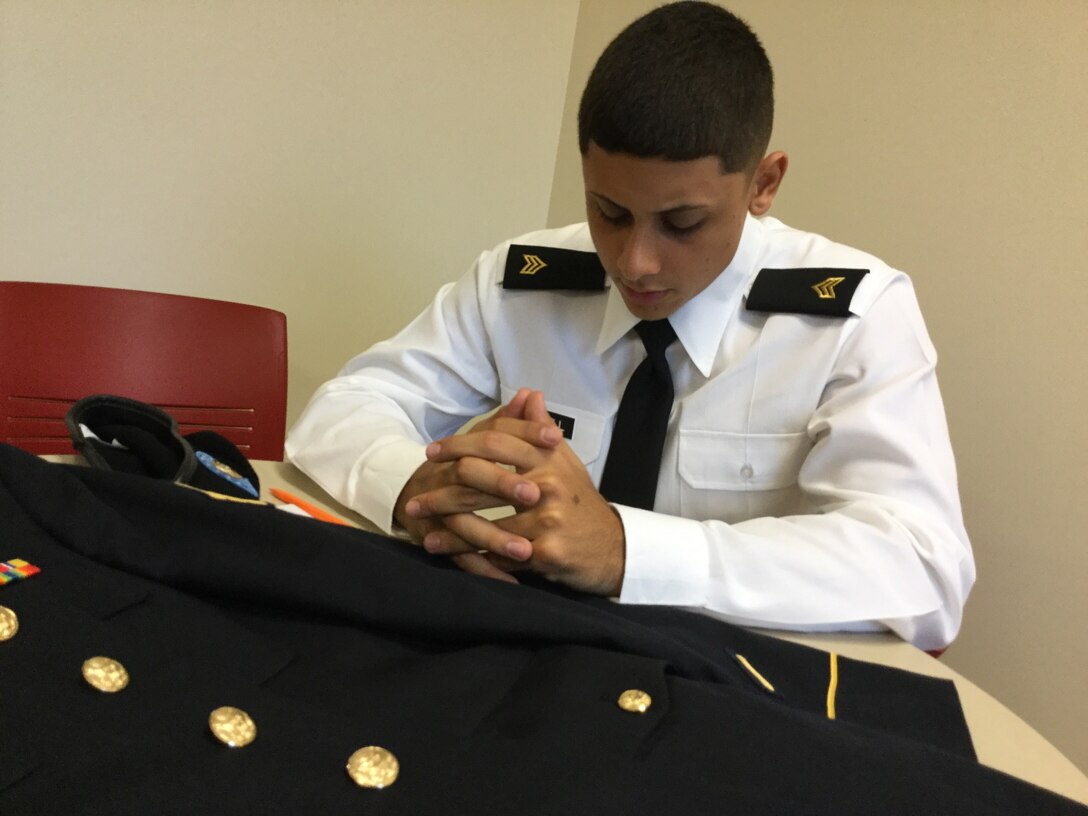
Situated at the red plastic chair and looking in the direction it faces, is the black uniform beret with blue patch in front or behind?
in front

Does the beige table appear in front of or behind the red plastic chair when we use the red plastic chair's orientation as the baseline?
in front

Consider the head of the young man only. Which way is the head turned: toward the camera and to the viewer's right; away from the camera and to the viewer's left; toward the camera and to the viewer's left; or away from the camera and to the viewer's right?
toward the camera and to the viewer's left

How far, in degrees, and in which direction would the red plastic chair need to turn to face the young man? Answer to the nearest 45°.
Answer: approximately 45° to its left

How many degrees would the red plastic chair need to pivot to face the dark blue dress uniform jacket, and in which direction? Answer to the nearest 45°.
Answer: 0° — it already faces it

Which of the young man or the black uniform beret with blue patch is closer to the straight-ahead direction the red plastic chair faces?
the black uniform beret with blue patch

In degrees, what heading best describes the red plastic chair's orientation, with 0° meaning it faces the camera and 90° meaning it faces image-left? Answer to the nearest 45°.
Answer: approximately 0°
